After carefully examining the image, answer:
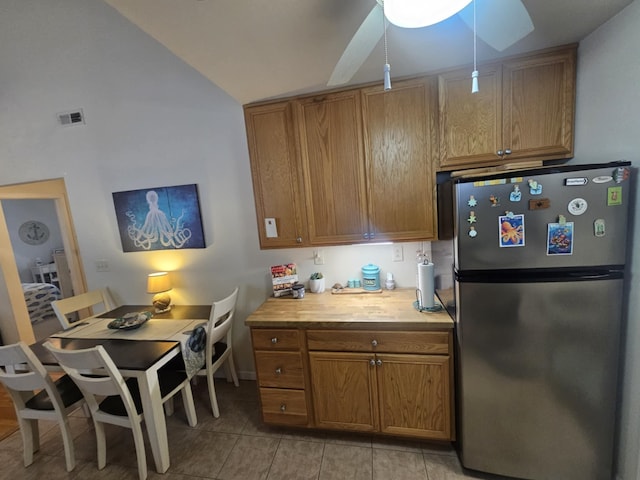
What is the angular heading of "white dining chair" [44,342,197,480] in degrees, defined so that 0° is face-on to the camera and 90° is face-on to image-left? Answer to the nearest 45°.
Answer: approximately 225°

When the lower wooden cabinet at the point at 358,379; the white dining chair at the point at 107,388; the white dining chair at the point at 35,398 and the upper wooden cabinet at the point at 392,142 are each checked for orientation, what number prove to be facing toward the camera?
2

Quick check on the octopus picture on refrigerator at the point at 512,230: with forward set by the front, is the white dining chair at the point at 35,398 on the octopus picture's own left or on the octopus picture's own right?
on the octopus picture's own right

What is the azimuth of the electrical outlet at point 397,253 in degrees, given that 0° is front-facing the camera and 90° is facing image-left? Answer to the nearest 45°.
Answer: approximately 0°

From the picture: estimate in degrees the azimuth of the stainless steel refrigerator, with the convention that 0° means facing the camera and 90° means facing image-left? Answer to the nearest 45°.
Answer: approximately 0°

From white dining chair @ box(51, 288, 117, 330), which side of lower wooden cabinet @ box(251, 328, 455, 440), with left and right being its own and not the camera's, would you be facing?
right

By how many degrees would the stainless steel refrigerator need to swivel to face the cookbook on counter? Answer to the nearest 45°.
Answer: approximately 90° to its right

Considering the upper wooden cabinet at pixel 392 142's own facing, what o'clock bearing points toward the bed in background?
The bed in background is roughly at 3 o'clock from the upper wooden cabinet.
